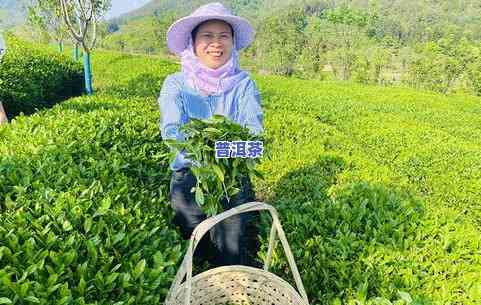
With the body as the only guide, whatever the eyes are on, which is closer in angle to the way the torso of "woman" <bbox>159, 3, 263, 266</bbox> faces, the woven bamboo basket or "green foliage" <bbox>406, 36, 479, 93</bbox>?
the woven bamboo basket

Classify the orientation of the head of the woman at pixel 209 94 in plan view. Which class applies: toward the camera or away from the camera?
toward the camera

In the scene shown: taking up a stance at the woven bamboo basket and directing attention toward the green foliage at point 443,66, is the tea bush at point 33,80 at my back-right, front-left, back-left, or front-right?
front-left

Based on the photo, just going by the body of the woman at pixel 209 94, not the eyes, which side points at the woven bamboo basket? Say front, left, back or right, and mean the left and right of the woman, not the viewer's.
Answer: front

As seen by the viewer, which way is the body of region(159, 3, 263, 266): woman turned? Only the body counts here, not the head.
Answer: toward the camera

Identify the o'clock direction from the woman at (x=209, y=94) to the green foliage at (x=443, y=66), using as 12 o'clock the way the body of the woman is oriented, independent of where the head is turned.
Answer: The green foliage is roughly at 7 o'clock from the woman.

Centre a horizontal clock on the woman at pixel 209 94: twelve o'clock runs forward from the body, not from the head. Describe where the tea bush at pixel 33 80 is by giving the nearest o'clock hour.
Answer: The tea bush is roughly at 5 o'clock from the woman.
